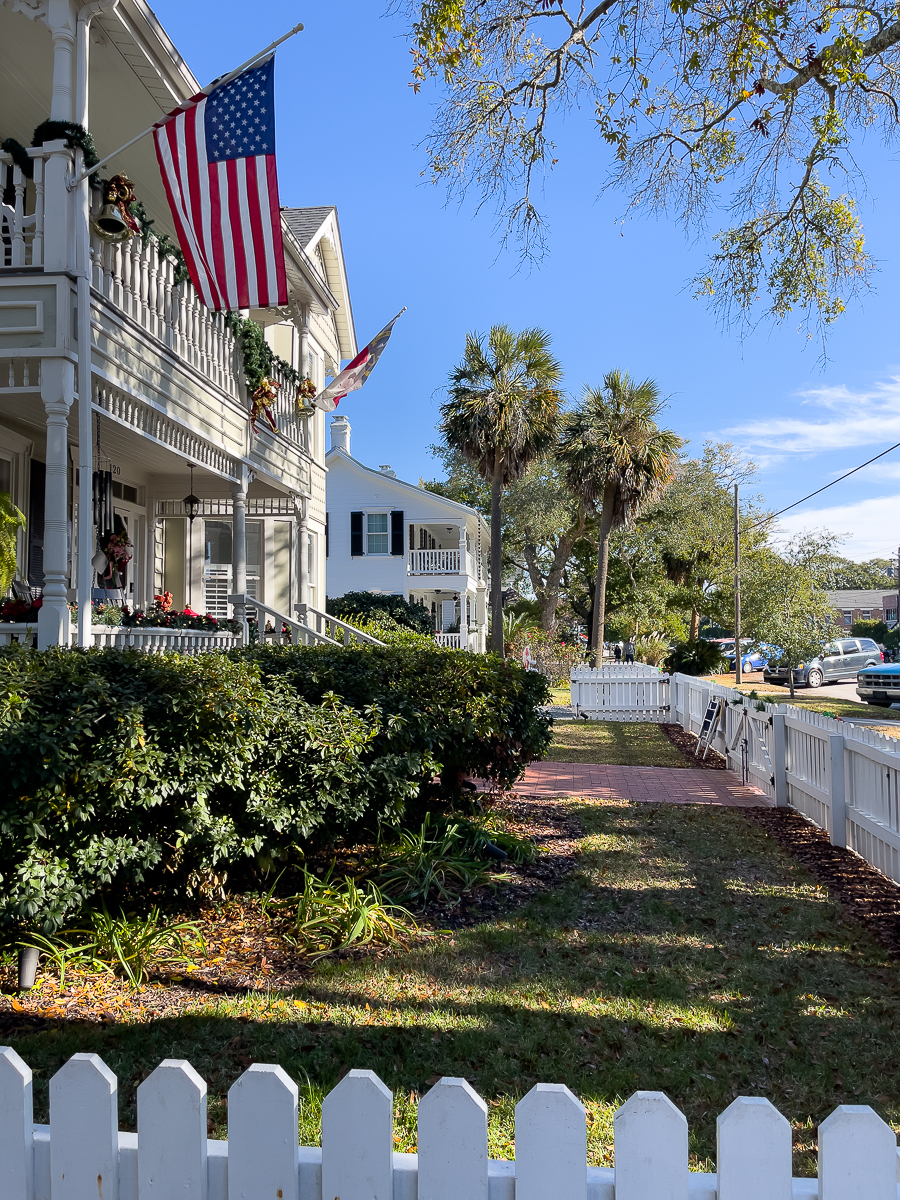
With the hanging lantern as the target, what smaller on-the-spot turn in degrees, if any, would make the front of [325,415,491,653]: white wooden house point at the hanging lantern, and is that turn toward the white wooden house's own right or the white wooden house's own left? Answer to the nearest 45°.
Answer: approximately 90° to the white wooden house's own right

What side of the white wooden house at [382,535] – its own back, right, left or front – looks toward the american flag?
right

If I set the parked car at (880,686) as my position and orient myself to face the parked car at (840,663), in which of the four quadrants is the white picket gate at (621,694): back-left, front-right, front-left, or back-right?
back-left

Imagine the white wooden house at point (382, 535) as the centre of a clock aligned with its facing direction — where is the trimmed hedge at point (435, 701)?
The trimmed hedge is roughly at 3 o'clock from the white wooden house.

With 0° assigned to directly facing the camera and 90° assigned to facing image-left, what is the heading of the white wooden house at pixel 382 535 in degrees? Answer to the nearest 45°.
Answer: approximately 270°

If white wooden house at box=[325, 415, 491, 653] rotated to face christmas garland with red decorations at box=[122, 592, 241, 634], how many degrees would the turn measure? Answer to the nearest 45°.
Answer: approximately 90° to its right

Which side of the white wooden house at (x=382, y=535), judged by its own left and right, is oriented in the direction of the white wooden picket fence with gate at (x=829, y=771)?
right

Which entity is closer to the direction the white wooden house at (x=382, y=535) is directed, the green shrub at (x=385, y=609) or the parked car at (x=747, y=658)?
the parked car

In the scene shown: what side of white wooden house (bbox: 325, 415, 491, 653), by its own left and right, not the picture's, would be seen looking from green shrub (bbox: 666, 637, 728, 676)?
front

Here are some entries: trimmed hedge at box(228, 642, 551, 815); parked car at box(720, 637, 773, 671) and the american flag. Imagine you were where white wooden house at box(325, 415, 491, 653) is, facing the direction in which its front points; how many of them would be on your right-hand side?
2
